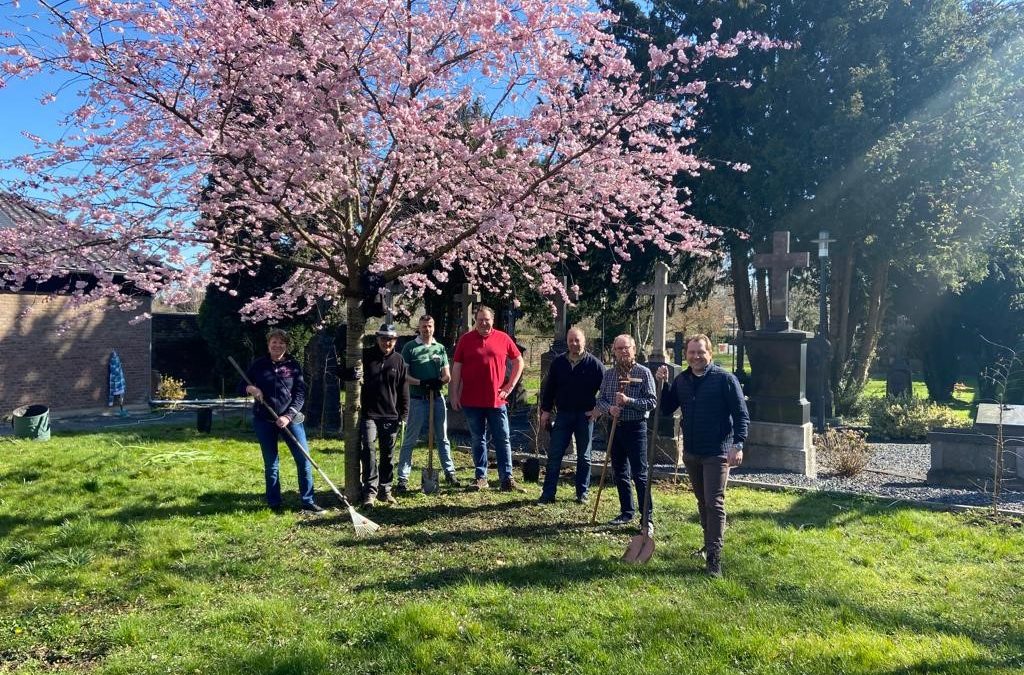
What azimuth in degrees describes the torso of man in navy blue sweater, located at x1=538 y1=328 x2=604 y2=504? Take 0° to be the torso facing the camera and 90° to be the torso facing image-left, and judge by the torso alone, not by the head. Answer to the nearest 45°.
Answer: approximately 0°

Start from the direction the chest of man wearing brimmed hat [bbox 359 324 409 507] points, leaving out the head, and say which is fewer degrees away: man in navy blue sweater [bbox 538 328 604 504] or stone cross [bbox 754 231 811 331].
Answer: the man in navy blue sweater

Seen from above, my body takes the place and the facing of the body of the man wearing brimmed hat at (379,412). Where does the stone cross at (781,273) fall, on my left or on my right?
on my left

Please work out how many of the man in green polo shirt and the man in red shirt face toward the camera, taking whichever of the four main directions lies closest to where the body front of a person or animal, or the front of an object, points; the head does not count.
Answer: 2

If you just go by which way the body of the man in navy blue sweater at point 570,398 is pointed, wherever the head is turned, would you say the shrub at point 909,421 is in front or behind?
behind

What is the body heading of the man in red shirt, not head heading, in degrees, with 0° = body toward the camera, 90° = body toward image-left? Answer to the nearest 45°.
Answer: approximately 0°

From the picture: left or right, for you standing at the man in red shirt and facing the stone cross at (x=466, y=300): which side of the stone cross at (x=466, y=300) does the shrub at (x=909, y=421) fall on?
right

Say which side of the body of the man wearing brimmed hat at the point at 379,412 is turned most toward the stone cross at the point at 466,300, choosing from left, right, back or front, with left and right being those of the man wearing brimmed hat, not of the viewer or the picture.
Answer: back
